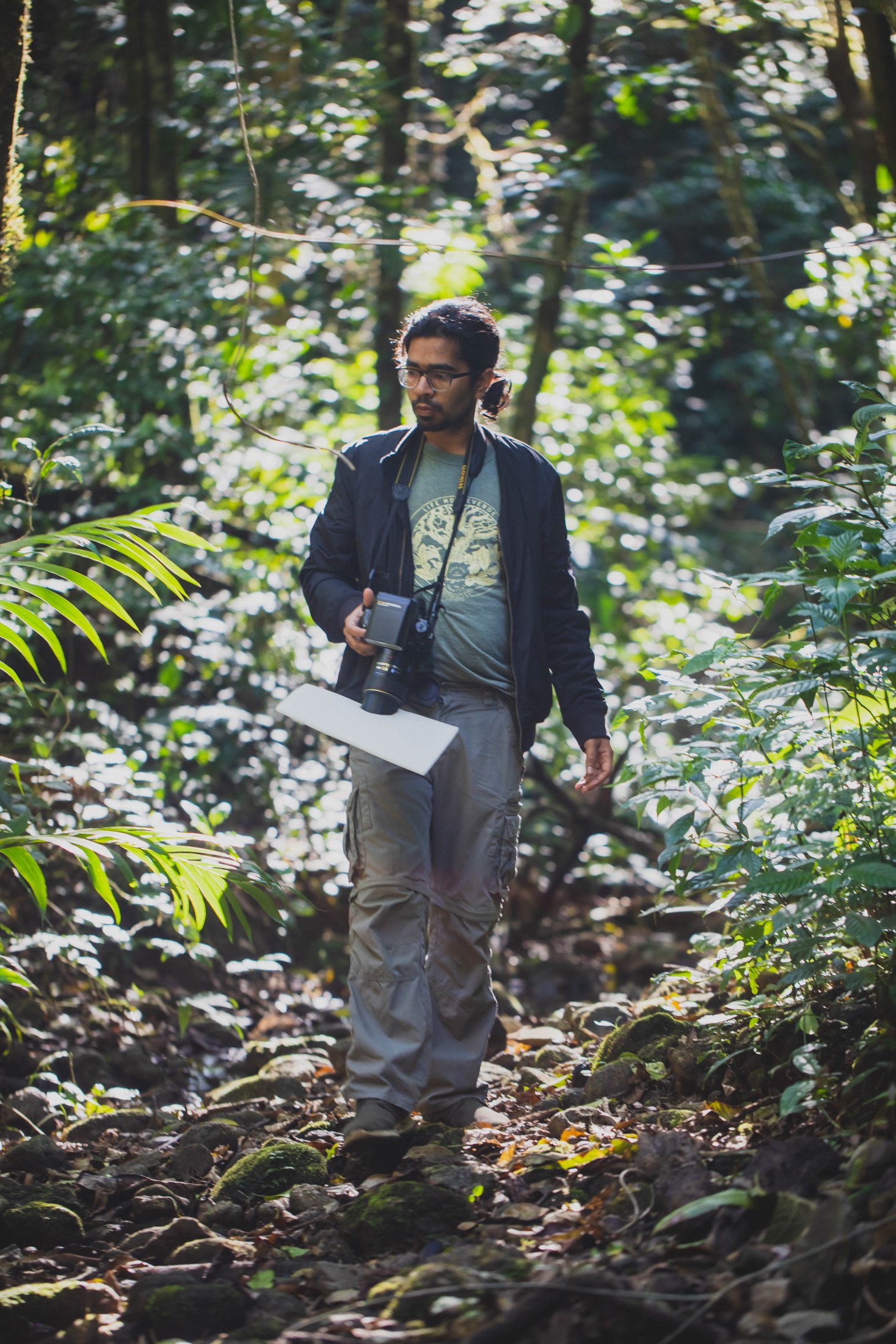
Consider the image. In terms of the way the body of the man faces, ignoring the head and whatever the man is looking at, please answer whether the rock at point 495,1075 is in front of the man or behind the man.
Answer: behind

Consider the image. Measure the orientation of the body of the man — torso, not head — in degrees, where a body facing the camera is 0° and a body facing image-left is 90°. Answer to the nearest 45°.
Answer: approximately 0°

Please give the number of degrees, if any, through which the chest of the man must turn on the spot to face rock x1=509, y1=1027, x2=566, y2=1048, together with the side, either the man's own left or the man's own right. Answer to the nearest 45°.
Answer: approximately 180°

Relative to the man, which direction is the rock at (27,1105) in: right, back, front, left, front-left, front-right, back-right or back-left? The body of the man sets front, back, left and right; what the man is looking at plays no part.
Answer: back-right
